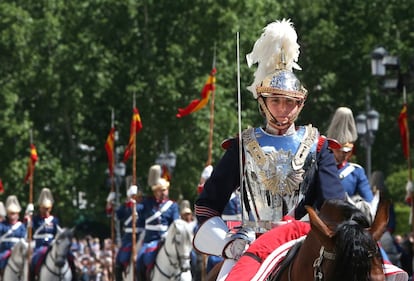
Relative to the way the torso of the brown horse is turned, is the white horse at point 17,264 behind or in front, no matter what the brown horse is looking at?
behind

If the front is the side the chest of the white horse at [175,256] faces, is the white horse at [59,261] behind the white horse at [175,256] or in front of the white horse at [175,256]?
behind

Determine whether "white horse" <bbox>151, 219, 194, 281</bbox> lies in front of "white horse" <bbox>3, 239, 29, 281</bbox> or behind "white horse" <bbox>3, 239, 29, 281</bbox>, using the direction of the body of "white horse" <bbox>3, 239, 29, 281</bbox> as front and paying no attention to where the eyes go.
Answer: in front

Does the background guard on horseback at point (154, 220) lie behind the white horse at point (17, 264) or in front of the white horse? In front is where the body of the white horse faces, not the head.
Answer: in front

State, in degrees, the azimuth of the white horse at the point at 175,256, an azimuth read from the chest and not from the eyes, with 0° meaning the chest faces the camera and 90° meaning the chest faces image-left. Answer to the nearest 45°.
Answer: approximately 315°

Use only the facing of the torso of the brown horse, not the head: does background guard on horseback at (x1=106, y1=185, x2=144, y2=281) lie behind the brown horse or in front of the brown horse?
behind

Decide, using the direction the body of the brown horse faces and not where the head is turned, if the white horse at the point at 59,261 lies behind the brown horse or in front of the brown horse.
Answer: behind
